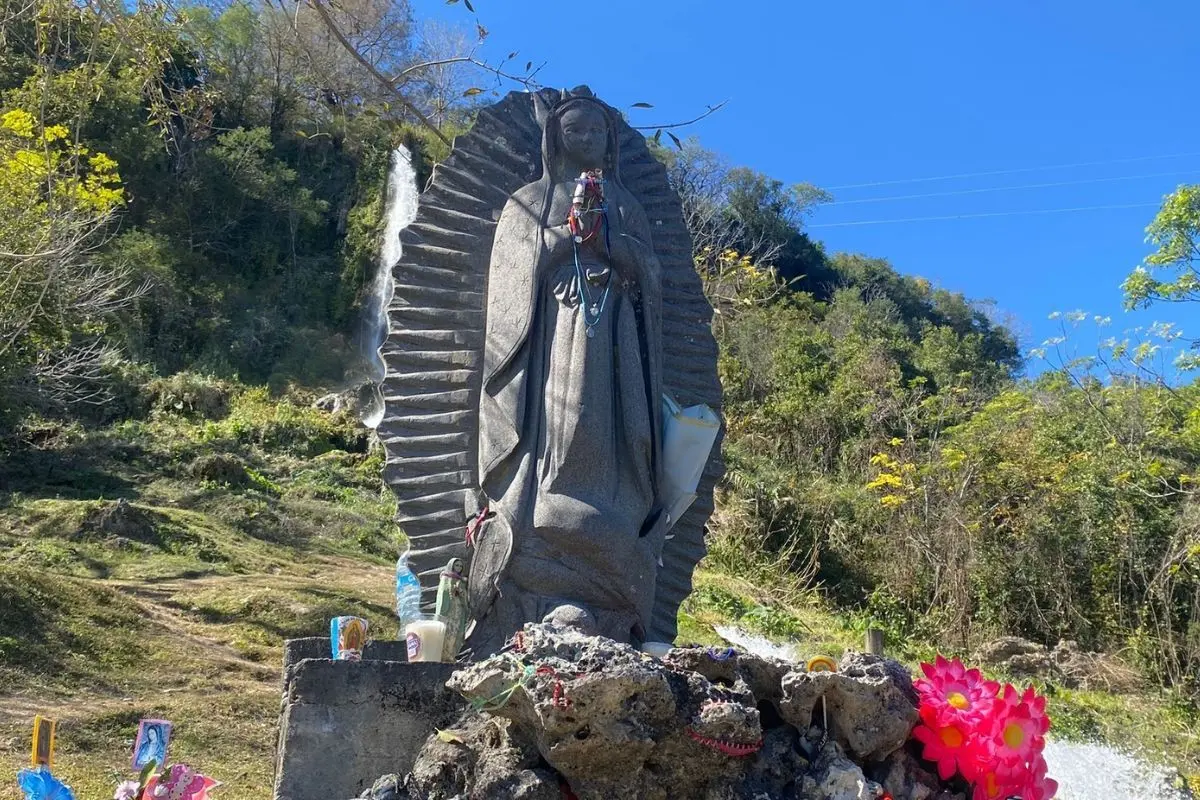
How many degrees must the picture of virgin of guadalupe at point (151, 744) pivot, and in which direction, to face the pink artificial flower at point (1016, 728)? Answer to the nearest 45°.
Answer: approximately 45° to its left

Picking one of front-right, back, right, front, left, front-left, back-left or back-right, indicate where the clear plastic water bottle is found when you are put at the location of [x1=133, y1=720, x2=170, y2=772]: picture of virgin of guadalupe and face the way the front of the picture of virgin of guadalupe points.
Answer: back-left

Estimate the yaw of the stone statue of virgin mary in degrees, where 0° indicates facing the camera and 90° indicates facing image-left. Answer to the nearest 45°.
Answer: approximately 0°

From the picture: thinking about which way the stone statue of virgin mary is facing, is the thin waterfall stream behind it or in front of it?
behind

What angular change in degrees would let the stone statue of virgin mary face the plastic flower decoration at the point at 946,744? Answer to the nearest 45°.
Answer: approximately 45° to its left

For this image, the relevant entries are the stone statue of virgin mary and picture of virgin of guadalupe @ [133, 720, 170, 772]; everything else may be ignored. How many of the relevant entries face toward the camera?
2

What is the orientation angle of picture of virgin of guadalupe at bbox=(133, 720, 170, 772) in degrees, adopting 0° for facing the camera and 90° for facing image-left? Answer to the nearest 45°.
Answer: approximately 0°
